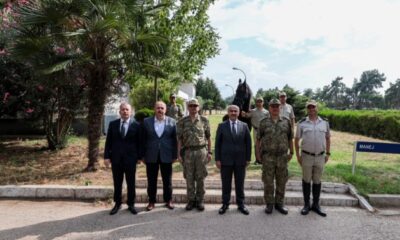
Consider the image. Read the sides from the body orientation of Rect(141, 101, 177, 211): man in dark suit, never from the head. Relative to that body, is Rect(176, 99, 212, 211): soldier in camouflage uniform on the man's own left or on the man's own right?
on the man's own left

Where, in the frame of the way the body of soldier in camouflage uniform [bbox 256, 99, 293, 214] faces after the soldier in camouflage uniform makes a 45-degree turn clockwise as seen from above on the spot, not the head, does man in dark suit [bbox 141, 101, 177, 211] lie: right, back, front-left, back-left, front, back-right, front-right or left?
front-right

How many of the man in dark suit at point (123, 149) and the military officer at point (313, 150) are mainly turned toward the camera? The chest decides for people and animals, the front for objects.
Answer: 2

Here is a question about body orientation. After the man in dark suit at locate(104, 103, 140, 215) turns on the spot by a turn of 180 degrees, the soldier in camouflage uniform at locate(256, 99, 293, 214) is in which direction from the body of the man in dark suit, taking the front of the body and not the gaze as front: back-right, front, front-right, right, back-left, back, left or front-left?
right

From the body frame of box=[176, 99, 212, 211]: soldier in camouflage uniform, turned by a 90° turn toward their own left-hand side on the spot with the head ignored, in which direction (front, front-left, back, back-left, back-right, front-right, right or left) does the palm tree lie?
back-left

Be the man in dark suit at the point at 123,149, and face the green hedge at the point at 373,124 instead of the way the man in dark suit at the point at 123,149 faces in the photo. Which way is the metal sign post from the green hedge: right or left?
right

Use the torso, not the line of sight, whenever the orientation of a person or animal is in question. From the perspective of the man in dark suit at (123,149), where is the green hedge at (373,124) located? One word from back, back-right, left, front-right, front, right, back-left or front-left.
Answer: back-left

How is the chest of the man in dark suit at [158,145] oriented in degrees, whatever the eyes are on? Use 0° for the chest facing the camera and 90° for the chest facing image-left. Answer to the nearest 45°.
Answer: approximately 0°

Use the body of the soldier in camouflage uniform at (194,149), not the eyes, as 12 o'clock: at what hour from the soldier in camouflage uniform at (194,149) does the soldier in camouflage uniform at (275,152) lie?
the soldier in camouflage uniform at (275,152) is roughly at 9 o'clock from the soldier in camouflage uniform at (194,149).

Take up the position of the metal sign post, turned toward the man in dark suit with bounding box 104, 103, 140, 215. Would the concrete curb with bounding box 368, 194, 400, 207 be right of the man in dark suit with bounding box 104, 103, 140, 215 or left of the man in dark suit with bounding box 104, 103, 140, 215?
left

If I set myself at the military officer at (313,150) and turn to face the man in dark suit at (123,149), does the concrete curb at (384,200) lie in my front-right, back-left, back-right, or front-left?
back-right

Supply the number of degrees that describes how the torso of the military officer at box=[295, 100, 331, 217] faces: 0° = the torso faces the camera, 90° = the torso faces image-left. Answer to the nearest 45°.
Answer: approximately 0°
